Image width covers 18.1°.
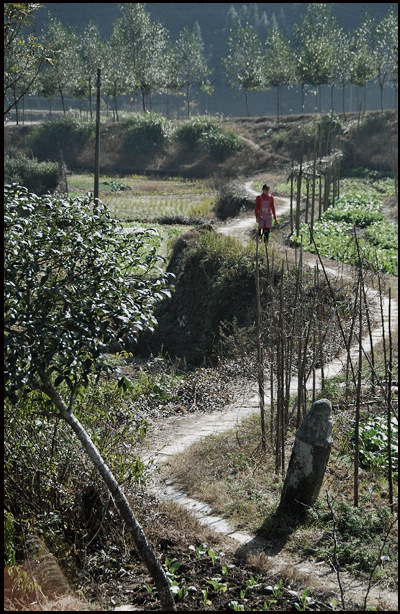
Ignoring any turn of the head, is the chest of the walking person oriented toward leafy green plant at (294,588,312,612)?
yes

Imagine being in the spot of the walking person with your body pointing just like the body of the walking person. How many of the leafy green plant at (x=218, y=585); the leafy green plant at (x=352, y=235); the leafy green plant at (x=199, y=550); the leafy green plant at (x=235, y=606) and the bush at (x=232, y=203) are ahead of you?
3

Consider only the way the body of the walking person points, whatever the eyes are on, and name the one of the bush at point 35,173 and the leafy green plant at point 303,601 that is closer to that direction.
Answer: the leafy green plant

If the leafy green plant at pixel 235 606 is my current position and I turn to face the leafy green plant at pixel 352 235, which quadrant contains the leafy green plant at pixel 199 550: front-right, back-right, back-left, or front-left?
front-left

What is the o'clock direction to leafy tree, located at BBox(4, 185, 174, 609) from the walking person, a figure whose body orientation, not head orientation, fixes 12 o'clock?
The leafy tree is roughly at 12 o'clock from the walking person.

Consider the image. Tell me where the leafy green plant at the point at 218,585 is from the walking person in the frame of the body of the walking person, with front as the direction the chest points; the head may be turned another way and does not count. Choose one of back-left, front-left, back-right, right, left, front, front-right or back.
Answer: front

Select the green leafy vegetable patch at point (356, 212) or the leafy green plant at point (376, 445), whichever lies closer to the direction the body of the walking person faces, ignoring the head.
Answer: the leafy green plant

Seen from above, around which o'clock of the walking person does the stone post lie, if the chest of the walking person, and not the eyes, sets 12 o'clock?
The stone post is roughly at 12 o'clock from the walking person.

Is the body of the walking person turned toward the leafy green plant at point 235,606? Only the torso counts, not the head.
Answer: yes

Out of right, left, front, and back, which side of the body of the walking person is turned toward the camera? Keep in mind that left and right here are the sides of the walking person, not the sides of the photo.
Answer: front

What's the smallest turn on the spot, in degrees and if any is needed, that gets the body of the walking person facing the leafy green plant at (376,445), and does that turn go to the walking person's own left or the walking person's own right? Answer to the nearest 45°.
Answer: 0° — they already face it
